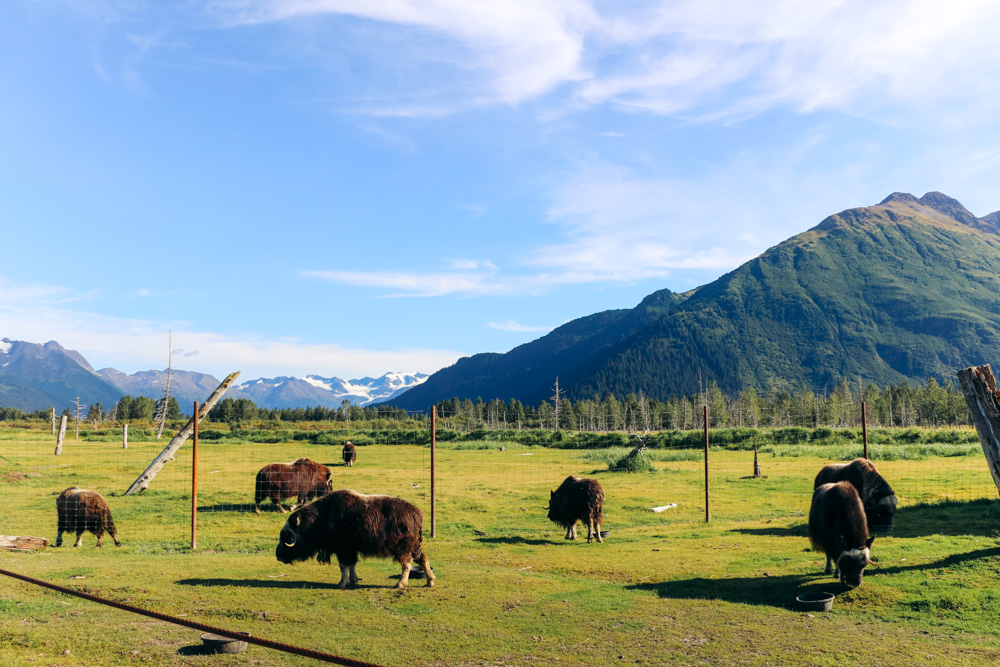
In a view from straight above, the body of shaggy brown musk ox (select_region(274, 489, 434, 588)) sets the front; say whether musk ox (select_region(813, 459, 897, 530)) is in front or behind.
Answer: behind

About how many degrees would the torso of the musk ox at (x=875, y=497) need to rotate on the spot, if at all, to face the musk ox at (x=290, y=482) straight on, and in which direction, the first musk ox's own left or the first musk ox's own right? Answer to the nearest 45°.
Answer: approximately 135° to the first musk ox's own right

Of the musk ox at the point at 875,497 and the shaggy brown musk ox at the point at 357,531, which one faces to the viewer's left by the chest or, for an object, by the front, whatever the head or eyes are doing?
the shaggy brown musk ox

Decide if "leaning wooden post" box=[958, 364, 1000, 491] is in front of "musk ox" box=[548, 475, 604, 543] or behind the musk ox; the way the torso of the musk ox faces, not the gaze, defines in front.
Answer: behind

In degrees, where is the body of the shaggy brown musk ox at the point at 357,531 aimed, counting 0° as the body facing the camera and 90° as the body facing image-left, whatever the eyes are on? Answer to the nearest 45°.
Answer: approximately 90°

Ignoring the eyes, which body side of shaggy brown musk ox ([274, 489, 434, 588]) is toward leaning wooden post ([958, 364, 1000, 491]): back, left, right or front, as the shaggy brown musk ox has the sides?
back
